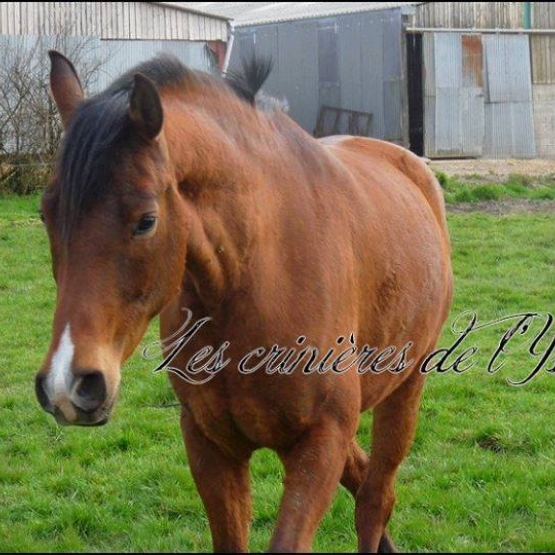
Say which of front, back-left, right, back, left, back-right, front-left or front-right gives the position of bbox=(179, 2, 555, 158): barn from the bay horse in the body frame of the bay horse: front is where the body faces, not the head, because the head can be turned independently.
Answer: back-right

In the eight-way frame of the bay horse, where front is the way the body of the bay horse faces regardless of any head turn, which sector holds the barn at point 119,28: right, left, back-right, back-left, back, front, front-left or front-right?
back-right

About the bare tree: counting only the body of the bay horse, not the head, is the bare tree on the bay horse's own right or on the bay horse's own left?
on the bay horse's own right

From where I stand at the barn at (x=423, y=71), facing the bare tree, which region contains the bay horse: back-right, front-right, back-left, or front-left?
front-left

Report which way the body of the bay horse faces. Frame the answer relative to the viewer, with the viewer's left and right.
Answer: facing the viewer and to the left of the viewer
